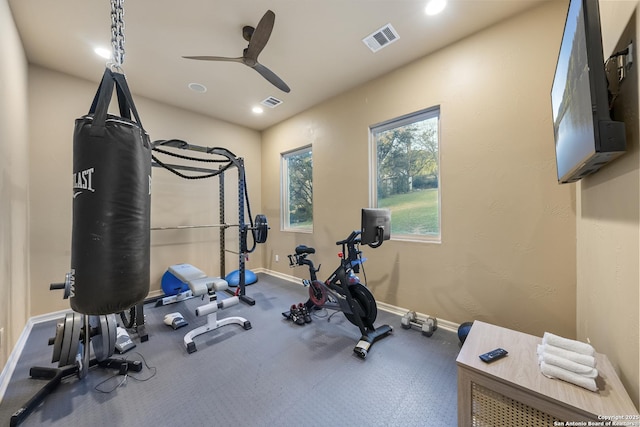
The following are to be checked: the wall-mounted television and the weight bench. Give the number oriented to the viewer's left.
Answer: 1

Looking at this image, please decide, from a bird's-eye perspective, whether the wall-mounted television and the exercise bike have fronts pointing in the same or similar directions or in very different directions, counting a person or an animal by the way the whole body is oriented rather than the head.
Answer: very different directions

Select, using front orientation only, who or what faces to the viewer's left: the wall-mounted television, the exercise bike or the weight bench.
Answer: the wall-mounted television

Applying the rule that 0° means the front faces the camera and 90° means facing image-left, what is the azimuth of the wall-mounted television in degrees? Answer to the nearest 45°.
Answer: approximately 90°

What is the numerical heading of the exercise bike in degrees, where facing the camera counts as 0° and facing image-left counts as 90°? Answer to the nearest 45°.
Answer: approximately 315°
